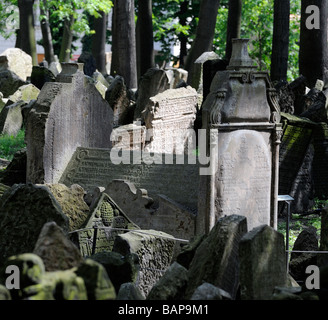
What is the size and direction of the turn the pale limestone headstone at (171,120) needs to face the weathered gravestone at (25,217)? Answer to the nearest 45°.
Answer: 0° — it already faces it

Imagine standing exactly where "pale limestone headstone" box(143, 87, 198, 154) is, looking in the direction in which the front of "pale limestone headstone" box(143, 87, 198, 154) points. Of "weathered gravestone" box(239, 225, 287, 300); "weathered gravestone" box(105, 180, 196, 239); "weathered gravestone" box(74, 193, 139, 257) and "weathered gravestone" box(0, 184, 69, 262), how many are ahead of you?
4

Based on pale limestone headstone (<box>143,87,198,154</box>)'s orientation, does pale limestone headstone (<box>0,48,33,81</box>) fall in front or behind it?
behind

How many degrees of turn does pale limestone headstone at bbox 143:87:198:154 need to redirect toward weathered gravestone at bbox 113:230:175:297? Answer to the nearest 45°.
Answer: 0° — it already faces it

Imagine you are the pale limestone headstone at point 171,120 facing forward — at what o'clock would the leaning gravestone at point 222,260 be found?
The leaning gravestone is roughly at 12 o'clock from the pale limestone headstone.

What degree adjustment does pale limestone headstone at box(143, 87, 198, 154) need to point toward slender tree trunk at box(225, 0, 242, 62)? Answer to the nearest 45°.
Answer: approximately 180°

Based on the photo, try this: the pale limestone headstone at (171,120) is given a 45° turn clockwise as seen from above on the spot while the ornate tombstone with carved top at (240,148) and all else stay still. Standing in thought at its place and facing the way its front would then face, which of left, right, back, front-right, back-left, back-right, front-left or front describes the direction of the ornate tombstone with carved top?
front-left

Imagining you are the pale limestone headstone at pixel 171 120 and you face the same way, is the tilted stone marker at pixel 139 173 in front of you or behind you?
in front

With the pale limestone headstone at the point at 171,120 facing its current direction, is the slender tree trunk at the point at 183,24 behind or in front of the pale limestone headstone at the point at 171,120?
behind

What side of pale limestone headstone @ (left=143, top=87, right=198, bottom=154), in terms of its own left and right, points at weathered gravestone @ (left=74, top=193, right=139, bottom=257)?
front

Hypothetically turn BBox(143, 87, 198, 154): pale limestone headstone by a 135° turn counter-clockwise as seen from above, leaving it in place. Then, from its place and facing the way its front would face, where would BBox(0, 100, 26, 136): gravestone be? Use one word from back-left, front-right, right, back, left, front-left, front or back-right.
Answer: left

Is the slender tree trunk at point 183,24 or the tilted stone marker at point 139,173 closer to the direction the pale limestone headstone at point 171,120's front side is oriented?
the tilted stone marker

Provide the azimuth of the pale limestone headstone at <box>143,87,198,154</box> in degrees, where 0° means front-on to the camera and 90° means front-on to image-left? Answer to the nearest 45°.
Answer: approximately 0°

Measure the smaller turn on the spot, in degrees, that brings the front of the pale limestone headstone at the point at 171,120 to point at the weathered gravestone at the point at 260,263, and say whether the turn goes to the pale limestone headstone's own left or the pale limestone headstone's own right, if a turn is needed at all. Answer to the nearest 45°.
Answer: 0° — it already faces it

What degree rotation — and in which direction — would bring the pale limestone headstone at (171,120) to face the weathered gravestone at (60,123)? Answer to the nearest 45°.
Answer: approximately 45° to its right

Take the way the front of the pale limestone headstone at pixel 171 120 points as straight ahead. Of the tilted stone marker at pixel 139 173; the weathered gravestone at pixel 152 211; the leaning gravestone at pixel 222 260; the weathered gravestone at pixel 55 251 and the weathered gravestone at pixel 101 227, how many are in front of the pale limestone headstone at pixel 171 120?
5
